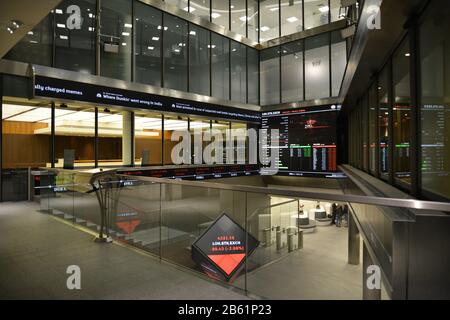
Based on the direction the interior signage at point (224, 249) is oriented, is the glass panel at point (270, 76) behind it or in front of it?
behind

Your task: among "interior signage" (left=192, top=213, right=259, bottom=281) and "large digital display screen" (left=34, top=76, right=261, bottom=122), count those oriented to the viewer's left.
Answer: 0

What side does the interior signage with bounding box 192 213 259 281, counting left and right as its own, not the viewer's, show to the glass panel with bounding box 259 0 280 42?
back

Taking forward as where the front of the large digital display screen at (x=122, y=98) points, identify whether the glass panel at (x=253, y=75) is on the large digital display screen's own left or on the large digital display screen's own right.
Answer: on the large digital display screen's own left

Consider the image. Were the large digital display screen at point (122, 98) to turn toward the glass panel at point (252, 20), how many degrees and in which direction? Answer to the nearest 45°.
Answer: approximately 90° to its left

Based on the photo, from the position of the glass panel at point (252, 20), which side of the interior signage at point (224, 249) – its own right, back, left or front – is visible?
back

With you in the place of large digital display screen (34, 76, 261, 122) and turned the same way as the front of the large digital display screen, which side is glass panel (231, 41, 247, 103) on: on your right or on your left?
on your left

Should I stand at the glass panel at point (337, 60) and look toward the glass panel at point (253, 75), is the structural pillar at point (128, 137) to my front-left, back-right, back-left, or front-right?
front-left

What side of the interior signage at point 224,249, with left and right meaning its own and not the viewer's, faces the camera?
front

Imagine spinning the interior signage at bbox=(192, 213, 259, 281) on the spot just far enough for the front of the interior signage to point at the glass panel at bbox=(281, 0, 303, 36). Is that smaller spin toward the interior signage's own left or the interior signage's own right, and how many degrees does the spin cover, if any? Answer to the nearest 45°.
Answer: approximately 180°

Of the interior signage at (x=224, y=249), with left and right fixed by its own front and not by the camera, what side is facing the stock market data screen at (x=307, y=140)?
back
